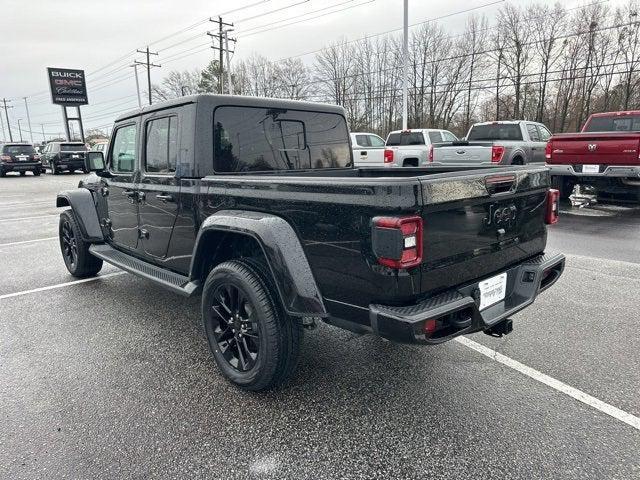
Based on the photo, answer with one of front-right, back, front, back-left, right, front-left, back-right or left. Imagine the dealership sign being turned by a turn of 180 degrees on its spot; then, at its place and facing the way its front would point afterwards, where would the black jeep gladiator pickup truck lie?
back

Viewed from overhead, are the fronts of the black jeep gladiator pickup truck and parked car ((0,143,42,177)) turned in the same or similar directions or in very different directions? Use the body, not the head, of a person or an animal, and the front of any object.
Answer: same or similar directions

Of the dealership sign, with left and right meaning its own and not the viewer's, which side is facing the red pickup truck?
front

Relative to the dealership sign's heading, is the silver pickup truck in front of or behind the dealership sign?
in front

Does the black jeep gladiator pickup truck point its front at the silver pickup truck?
no

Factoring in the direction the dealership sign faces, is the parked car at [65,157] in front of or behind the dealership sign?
in front

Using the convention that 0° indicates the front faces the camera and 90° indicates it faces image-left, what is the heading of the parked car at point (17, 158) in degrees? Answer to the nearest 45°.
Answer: approximately 180°

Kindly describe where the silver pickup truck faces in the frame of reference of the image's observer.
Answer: facing away from the viewer and to the right of the viewer

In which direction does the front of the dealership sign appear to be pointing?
toward the camera

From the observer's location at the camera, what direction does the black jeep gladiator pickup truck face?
facing away from the viewer and to the left of the viewer

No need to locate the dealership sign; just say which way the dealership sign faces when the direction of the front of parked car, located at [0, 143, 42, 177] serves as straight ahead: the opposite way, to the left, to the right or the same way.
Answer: the opposite way

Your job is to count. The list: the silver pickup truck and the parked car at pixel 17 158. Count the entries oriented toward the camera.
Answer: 0

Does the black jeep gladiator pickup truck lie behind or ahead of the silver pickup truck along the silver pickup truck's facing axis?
behind

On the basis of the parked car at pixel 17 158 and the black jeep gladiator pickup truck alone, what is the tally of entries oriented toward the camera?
0

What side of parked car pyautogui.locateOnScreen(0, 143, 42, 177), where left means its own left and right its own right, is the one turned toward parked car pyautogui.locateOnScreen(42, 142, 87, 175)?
right
